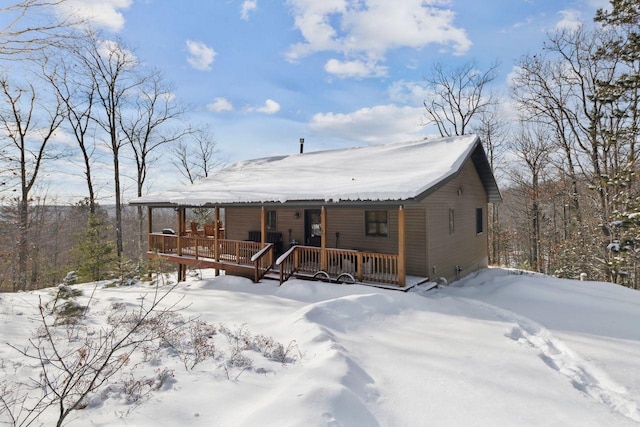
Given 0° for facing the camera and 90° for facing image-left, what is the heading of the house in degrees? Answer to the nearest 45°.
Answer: approximately 45°

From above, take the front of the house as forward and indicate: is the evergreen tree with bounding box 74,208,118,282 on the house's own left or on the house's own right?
on the house's own right

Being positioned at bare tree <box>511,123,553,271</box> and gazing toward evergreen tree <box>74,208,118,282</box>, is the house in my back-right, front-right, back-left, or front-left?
front-left

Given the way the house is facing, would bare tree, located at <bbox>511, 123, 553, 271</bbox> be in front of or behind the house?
behind

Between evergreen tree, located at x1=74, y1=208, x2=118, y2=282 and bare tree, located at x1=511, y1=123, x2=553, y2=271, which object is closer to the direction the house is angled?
the evergreen tree
